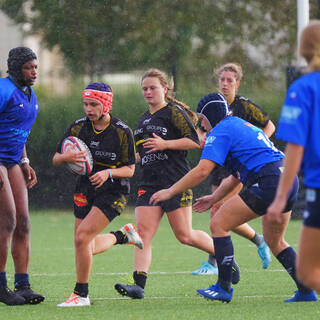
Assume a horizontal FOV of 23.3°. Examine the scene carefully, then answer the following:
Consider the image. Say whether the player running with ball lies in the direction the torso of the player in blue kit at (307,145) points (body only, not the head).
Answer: yes

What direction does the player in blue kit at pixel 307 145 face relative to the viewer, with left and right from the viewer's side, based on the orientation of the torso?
facing away from the viewer and to the left of the viewer

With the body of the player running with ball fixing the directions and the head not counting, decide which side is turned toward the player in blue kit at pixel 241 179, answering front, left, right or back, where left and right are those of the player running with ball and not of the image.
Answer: left

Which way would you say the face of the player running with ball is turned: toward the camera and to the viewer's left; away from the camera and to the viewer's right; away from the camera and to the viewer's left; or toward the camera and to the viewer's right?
toward the camera and to the viewer's left

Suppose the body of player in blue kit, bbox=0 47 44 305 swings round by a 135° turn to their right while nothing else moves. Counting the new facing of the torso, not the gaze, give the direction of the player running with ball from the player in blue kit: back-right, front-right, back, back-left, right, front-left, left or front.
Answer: back

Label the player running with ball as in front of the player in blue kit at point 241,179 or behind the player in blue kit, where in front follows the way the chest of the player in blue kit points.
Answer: in front

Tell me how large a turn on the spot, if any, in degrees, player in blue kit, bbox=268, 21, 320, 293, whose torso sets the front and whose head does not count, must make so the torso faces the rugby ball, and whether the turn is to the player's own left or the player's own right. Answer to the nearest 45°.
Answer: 0° — they already face it

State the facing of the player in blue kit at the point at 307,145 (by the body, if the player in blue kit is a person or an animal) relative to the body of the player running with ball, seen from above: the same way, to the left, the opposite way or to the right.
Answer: to the right

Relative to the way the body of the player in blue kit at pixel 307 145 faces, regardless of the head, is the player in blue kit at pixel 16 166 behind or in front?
in front

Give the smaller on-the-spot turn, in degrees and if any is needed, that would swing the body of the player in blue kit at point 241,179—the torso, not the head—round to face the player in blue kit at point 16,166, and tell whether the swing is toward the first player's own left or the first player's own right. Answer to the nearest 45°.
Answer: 0° — they already face them

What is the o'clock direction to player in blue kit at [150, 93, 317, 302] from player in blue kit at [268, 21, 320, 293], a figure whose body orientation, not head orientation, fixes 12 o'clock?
player in blue kit at [150, 93, 317, 302] is roughly at 1 o'clock from player in blue kit at [268, 21, 320, 293].

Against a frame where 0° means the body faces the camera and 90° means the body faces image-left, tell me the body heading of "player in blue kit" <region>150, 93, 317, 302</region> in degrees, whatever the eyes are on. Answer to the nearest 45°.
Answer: approximately 90°

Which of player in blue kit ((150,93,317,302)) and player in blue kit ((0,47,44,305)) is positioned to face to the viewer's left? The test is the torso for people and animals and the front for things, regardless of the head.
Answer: player in blue kit ((150,93,317,302))

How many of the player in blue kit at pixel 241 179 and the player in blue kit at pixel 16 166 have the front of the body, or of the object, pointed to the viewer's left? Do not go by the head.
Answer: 1
